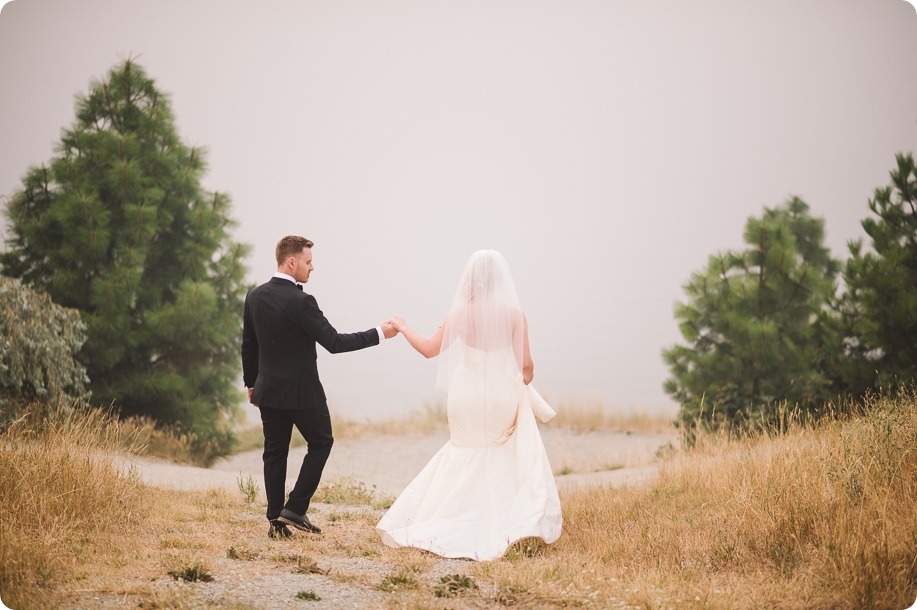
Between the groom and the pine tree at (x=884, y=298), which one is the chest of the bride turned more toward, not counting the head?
the pine tree

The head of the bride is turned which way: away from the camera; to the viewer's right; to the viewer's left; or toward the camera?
away from the camera

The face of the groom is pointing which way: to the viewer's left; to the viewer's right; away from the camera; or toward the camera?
to the viewer's right

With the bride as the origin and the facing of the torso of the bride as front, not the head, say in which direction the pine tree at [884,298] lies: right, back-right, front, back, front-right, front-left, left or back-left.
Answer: front-right

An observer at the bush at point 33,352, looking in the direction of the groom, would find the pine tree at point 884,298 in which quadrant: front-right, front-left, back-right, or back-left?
front-left

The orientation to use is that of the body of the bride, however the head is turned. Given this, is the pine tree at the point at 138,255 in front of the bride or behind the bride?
in front

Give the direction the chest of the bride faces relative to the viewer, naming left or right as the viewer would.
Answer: facing away from the viewer

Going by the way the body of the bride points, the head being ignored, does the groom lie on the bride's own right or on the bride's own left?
on the bride's own left

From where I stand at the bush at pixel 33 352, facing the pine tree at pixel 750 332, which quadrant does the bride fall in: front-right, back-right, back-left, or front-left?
front-right

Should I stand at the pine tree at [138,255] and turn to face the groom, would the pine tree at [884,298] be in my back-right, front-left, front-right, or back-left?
front-left

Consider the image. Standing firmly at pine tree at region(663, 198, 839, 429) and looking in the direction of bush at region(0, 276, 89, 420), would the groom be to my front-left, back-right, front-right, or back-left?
front-left

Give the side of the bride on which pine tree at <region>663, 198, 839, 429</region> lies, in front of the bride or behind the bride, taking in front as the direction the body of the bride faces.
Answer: in front
